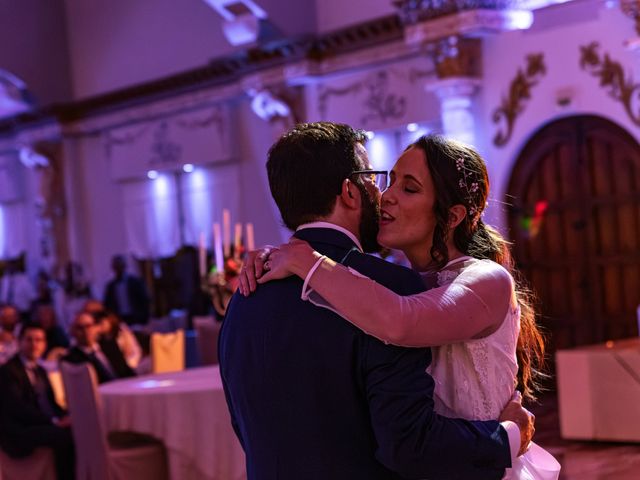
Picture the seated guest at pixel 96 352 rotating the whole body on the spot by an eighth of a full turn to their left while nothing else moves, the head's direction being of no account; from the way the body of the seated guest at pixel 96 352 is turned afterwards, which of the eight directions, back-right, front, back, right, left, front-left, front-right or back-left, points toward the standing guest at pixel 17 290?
left

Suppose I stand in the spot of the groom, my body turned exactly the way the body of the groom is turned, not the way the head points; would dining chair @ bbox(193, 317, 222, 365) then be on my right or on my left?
on my left

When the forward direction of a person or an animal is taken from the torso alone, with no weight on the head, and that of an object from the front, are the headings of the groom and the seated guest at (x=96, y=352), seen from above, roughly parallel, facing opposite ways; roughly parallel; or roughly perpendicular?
roughly perpendicular

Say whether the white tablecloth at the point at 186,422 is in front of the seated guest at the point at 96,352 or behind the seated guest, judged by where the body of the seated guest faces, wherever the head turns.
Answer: in front

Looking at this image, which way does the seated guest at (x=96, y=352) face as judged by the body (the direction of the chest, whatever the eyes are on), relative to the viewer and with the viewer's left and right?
facing the viewer and to the right of the viewer

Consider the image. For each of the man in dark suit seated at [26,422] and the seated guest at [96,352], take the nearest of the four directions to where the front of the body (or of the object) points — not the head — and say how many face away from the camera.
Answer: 0

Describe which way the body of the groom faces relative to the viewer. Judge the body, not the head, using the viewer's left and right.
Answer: facing away from the viewer and to the right of the viewer

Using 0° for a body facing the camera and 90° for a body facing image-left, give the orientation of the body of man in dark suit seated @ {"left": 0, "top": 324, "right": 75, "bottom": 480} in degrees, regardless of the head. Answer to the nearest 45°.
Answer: approximately 315°

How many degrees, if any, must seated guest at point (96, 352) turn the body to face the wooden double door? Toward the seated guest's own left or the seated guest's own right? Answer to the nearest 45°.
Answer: approximately 45° to the seated guest's own left

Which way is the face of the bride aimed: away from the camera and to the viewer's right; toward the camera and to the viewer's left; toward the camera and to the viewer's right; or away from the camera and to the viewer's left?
toward the camera and to the viewer's left

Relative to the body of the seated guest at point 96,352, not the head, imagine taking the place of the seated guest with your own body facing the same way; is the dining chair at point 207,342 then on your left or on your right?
on your left
